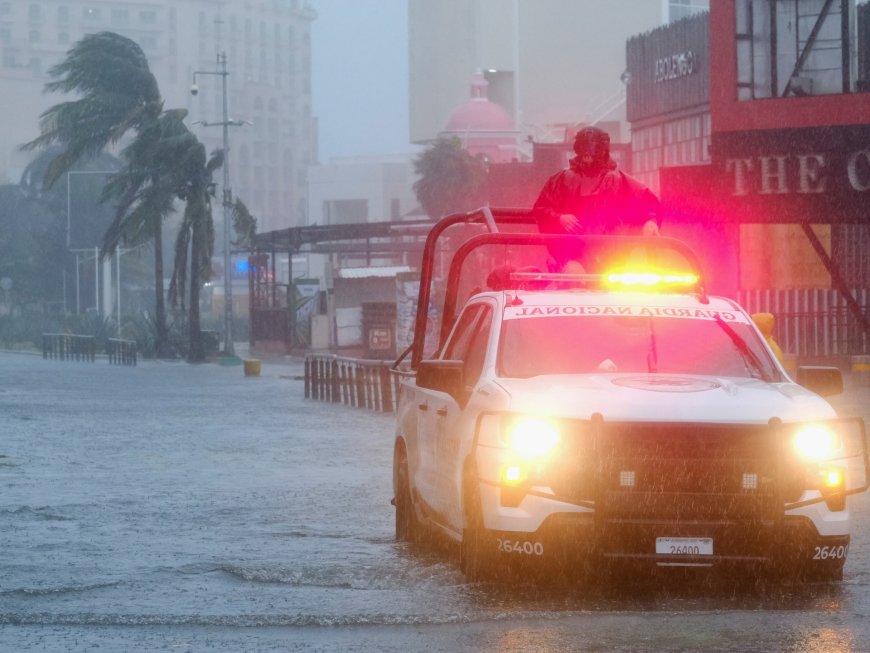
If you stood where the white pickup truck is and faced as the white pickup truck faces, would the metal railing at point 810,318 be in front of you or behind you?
behind

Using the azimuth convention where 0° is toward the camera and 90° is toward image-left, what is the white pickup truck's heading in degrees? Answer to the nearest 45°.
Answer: approximately 0°

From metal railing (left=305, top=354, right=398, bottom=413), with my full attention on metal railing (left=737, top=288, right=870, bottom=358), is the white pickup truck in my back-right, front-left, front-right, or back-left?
back-right

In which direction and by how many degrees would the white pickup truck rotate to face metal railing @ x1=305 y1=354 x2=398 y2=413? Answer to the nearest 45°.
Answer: approximately 180°

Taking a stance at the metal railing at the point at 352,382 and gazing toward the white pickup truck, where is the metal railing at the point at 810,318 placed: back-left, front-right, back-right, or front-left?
back-left
